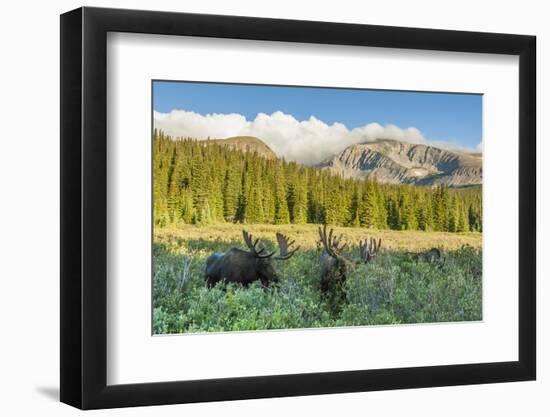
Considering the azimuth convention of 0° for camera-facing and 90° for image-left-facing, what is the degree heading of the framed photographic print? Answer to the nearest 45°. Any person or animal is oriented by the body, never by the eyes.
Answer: approximately 315°
